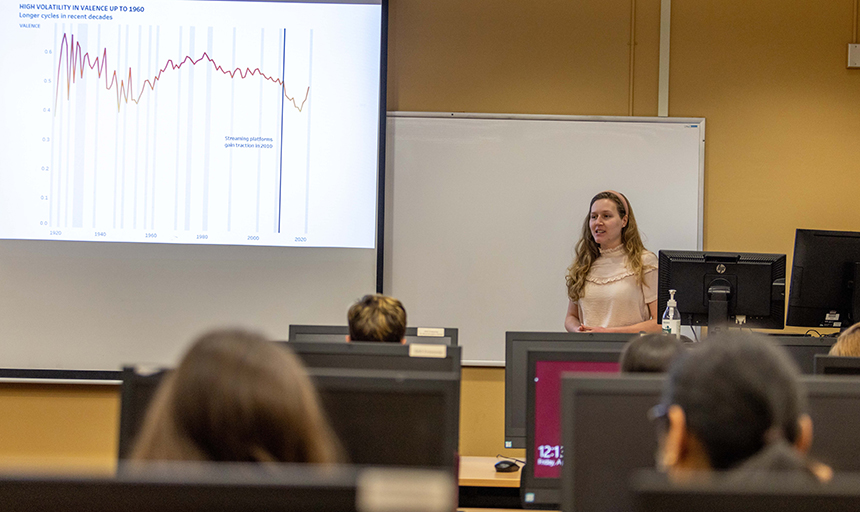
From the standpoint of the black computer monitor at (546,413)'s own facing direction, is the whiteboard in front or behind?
behind

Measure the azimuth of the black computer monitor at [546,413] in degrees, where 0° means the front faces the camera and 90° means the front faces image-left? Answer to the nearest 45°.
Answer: approximately 0°

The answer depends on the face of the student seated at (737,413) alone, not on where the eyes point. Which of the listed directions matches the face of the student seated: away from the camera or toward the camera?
away from the camera

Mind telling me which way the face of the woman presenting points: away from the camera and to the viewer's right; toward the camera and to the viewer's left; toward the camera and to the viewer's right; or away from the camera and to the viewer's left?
toward the camera and to the viewer's left

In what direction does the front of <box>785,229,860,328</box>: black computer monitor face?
away from the camera

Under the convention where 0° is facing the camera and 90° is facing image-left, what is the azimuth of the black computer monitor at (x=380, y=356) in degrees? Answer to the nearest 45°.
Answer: approximately 0°

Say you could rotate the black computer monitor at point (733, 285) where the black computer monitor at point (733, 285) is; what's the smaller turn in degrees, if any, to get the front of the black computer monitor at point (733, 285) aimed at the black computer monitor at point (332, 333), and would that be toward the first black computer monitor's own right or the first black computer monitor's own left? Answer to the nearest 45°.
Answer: approximately 135° to the first black computer monitor's own left

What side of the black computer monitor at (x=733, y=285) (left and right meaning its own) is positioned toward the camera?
back
